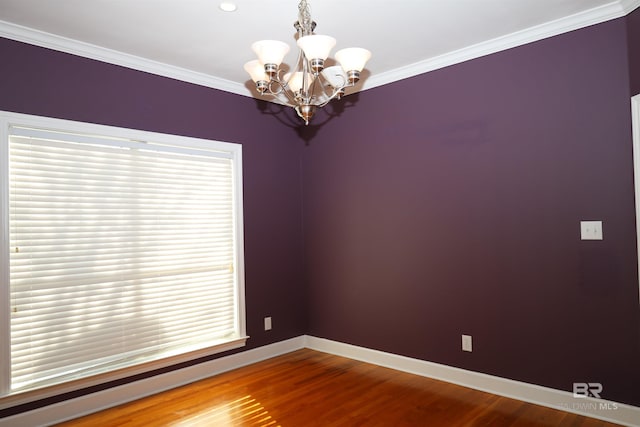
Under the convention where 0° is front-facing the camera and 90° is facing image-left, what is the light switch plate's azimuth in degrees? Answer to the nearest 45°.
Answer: approximately 0°

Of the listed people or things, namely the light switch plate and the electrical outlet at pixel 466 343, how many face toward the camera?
2

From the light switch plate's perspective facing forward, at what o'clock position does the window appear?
The window is roughly at 2 o'clock from the light switch plate.

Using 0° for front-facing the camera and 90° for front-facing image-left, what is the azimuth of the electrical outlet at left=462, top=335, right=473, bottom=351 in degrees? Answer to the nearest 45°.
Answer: approximately 0°
